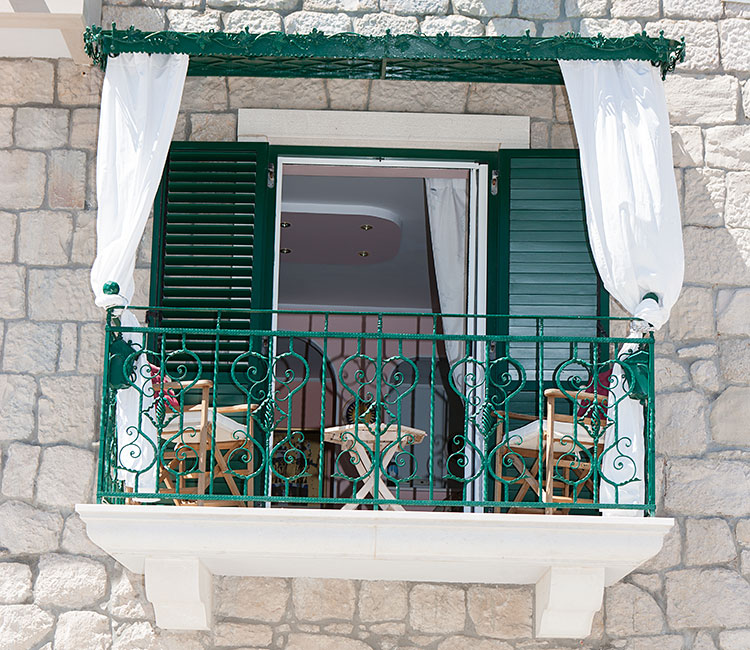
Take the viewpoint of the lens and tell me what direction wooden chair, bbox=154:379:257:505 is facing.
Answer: facing away from the viewer and to the right of the viewer

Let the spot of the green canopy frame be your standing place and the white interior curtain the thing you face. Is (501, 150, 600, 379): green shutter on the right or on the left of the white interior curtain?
right

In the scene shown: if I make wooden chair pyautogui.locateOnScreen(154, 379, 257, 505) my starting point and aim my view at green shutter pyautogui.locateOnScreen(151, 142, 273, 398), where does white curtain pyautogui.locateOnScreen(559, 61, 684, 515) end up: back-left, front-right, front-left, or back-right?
back-right

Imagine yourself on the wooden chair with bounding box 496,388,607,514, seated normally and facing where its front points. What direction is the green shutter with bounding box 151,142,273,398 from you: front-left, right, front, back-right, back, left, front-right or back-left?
front-right

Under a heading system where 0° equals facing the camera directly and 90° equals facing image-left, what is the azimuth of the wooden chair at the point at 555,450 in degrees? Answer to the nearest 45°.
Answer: approximately 135°

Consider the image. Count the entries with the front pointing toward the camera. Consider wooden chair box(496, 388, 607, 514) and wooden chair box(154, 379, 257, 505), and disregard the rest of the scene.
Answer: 0

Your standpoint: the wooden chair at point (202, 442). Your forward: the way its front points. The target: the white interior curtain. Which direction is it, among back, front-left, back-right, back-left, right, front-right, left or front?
front
